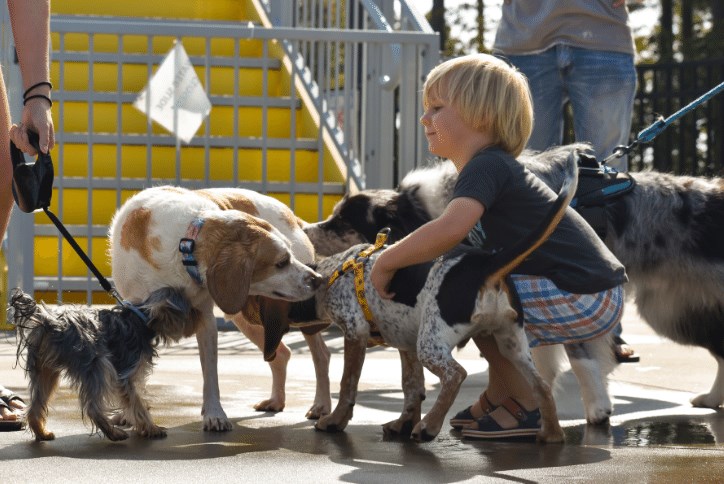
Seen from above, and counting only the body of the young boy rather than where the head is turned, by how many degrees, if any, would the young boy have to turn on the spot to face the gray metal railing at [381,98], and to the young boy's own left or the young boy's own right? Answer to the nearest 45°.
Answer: approximately 90° to the young boy's own right

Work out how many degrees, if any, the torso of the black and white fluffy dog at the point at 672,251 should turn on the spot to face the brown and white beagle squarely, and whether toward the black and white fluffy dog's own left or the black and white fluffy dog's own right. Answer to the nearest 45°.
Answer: approximately 45° to the black and white fluffy dog's own left

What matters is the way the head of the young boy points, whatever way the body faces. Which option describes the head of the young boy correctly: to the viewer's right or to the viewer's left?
to the viewer's left

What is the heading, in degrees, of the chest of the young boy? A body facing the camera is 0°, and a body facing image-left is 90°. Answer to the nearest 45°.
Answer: approximately 90°

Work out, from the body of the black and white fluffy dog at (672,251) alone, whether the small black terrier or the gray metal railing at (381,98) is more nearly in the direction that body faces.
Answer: the small black terrier

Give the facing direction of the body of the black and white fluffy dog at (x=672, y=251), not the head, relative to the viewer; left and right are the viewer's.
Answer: facing to the left of the viewer

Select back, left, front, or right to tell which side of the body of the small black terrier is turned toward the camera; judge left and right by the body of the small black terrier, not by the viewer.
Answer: right

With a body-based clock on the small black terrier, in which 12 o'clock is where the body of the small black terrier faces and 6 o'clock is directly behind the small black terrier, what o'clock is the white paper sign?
The white paper sign is roughly at 9 o'clock from the small black terrier.

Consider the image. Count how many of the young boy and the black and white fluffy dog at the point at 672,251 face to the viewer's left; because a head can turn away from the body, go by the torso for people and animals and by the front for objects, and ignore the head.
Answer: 2
